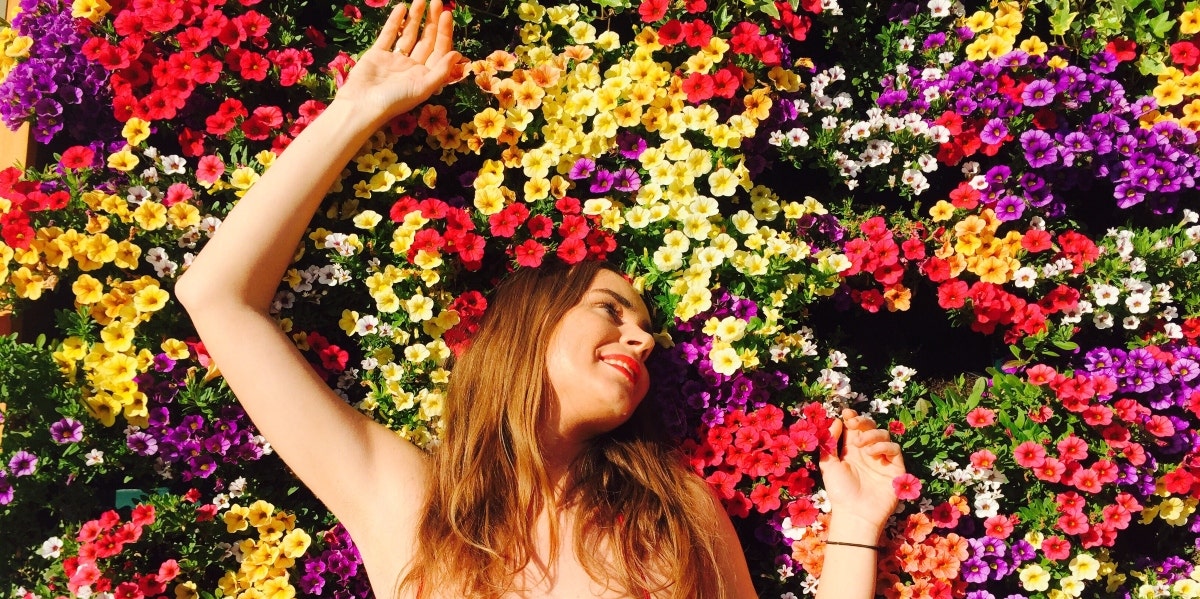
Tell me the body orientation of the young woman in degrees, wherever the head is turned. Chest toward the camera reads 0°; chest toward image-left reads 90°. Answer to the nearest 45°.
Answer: approximately 0°

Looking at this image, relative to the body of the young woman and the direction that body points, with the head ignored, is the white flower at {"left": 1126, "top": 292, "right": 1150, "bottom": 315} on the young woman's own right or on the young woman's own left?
on the young woman's own left

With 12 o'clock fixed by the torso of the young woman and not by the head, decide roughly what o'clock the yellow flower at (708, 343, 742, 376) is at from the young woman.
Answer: The yellow flower is roughly at 8 o'clock from the young woman.

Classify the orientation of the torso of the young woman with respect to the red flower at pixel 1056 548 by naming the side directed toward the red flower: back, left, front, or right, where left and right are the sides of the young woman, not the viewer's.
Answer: left

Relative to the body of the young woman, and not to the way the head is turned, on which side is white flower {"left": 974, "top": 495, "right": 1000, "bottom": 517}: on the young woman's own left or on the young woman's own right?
on the young woman's own left

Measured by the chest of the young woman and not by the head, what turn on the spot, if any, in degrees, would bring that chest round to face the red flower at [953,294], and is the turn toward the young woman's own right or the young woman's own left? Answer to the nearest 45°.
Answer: approximately 135° to the young woman's own left

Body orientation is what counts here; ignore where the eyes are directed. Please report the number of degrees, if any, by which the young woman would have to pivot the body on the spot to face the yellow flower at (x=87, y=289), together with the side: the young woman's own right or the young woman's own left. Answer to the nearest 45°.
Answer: approximately 90° to the young woman's own right

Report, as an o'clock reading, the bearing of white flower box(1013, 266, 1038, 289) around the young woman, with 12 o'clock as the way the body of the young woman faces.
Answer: The white flower is roughly at 8 o'clock from the young woman.

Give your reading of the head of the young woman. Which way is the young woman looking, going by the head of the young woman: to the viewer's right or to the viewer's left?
to the viewer's right

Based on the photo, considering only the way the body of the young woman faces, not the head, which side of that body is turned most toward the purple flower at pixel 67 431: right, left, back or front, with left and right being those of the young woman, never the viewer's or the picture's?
right
